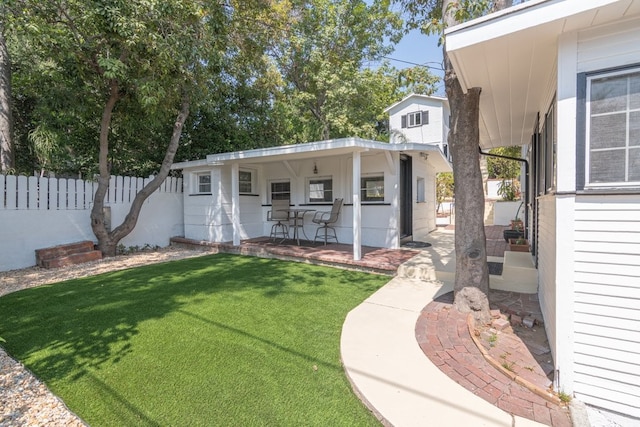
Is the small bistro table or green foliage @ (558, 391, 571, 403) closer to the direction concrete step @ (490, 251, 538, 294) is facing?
the small bistro table

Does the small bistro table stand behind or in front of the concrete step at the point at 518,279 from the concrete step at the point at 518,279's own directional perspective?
in front

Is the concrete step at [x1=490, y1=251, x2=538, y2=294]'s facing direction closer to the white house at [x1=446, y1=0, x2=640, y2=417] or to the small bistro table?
the small bistro table

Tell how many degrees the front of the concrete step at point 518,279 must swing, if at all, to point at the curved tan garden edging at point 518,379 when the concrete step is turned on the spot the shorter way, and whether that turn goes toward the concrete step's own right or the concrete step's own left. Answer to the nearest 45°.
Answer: approximately 90° to the concrete step's own left

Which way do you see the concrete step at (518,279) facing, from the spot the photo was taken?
facing to the left of the viewer

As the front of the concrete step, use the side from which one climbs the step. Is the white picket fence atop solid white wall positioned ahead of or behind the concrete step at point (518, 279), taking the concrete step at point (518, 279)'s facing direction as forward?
ahead

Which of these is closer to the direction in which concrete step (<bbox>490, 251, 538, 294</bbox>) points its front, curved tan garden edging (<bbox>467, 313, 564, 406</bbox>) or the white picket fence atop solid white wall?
the white picket fence atop solid white wall

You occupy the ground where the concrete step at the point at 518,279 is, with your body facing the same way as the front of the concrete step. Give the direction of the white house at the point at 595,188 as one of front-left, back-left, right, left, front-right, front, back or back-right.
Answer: left
